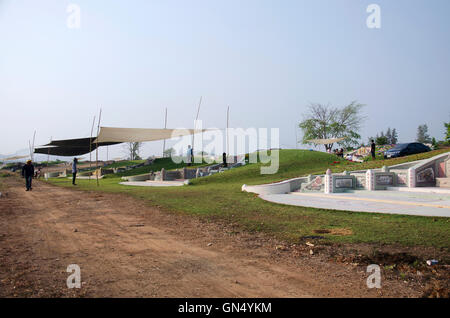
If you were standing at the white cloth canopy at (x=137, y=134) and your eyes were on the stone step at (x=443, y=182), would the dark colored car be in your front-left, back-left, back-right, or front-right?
front-left

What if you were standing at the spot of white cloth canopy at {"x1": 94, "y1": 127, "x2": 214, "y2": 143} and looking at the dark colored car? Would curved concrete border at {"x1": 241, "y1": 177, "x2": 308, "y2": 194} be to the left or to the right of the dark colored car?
right

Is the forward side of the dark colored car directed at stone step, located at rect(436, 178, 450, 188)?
no
